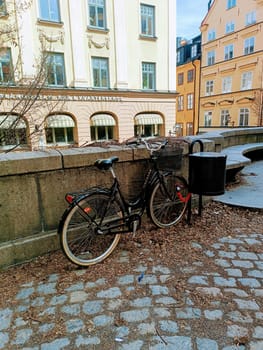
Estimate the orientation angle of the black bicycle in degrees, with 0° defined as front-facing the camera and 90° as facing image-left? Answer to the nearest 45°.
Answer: approximately 225°

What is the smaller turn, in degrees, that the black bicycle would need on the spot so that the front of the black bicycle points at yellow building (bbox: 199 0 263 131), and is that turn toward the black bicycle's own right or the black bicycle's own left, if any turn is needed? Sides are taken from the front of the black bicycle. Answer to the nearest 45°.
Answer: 0° — it already faces it

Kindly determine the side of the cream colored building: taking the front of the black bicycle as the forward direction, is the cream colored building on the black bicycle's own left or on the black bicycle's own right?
on the black bicycle's own left

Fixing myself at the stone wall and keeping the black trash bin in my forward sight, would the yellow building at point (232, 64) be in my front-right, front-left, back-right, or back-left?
front-left

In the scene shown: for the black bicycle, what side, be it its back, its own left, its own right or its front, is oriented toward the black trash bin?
front

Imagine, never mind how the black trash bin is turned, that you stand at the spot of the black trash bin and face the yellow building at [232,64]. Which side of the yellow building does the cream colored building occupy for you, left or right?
left

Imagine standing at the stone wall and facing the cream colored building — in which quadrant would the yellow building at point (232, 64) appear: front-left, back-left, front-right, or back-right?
front-right

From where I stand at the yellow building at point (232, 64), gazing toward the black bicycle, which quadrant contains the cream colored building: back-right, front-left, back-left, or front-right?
front-right

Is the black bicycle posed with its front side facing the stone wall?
no
